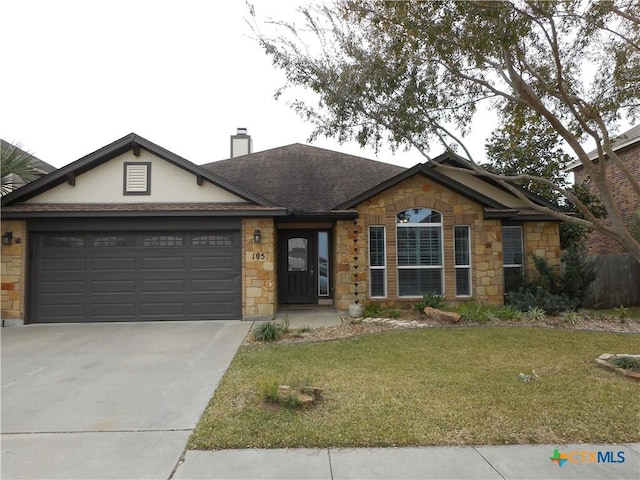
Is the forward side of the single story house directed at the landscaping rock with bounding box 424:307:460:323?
no

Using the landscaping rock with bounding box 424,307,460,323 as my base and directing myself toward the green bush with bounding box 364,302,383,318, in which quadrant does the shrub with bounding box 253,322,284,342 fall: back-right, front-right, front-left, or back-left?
front-left

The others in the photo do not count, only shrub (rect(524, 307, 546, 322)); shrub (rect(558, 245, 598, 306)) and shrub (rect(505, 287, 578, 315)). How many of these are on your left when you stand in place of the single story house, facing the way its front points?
3

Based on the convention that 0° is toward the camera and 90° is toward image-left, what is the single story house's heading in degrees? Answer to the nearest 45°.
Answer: approximately 0°

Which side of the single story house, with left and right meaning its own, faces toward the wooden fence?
left

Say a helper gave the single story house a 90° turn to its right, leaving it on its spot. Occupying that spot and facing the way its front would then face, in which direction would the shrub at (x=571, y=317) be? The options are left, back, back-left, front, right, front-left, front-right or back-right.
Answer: back

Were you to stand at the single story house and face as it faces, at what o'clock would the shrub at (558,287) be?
The shrub is roughly at 9 o'clock from the single story house.

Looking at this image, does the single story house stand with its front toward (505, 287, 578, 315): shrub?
no

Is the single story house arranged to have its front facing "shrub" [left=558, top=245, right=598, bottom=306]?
no
